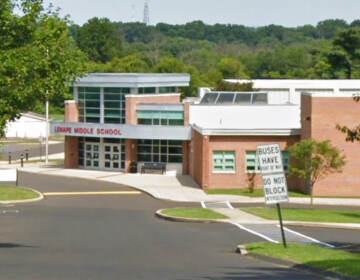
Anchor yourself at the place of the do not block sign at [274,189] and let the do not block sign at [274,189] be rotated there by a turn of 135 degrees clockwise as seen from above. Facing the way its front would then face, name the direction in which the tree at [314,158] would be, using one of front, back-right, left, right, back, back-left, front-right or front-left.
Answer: front-right

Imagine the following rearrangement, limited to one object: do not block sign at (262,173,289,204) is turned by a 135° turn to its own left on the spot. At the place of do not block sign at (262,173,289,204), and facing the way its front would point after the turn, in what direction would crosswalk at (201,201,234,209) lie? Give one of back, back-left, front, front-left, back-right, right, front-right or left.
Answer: front-left

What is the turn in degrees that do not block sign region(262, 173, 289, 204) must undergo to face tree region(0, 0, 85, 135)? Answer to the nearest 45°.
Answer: approximately 90° to its right

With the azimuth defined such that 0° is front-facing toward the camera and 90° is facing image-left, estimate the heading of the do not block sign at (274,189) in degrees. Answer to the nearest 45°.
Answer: approximately 0°
